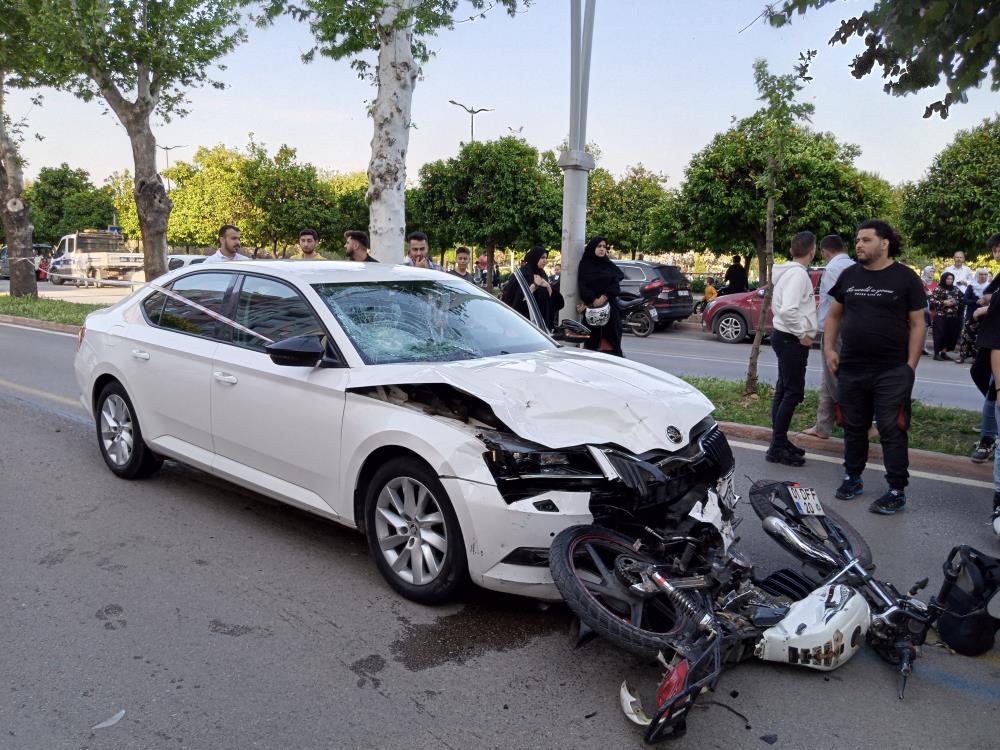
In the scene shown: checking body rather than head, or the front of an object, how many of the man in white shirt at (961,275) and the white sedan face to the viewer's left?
0

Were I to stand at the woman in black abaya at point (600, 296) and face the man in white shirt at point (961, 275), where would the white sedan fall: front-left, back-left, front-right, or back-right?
back-right

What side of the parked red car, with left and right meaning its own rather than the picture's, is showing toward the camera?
left

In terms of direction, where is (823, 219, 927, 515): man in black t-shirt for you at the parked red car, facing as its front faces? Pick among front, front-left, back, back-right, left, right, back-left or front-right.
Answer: left

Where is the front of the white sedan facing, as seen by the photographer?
facing the viewer and to the right of the viewer

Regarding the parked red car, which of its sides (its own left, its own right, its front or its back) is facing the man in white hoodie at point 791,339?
left

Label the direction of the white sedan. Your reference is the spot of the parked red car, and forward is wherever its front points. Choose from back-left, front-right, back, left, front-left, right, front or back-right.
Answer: left

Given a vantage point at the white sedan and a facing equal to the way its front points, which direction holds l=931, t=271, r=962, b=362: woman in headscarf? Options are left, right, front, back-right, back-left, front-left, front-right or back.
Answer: left

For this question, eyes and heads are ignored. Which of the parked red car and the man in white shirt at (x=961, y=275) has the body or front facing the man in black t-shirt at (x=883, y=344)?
the man in white shirt

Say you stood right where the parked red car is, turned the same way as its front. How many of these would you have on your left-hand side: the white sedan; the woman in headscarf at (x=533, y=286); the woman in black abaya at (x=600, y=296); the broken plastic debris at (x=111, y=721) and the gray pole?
5

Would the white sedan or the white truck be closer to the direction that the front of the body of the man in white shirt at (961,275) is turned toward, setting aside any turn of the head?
the white sedan

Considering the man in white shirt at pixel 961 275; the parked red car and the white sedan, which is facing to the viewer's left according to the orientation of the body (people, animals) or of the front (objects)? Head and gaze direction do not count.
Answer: the parked red car

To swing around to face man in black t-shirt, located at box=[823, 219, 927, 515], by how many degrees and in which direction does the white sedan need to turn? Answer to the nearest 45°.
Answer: approximately 45° to its left

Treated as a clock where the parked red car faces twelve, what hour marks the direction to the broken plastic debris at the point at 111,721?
The broken plastic debris is roughly at 9 o'clock from the parked red car.

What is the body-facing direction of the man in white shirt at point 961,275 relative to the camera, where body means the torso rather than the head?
toward the camera
